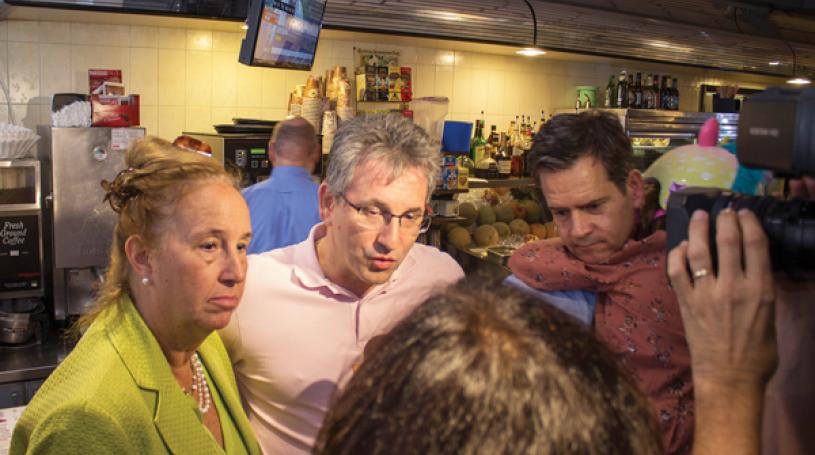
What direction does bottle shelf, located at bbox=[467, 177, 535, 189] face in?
toward the camera

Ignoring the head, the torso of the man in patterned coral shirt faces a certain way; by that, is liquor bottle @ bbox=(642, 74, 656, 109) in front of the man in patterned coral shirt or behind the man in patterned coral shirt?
behind

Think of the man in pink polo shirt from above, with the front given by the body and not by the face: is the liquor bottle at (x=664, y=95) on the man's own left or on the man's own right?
on the man's own left

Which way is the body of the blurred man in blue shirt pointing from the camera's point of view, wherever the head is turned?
away from the camera

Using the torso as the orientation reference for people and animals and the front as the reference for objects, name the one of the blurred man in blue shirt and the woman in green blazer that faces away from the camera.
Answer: the blurred man in blue shirt

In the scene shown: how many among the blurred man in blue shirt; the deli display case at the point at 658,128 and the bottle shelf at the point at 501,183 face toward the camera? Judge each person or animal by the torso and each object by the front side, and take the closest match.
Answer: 2

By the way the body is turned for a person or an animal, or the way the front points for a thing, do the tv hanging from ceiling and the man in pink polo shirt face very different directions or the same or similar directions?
same or similar directions

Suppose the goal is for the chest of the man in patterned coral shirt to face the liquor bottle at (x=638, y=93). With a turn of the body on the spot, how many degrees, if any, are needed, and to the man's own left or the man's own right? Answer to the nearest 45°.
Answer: approximately 135° to the man's own right

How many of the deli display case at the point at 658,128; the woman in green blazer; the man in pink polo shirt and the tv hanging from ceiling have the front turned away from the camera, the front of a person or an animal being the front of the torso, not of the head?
0

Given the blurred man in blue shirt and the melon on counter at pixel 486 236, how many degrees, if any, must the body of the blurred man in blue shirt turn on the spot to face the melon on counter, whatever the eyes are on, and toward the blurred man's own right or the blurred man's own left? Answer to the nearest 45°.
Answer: approximately 45° to the blurred man's own right

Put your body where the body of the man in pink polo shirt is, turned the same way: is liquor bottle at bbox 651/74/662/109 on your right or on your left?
on your left

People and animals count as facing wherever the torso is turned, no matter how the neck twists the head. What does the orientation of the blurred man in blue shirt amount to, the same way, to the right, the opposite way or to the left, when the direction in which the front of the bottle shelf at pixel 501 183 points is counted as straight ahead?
the opposite way

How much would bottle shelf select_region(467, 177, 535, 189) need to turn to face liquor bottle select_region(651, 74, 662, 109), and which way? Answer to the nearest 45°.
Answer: approximately 135° to its left

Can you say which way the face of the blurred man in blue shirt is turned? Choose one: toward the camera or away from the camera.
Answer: away from the camera

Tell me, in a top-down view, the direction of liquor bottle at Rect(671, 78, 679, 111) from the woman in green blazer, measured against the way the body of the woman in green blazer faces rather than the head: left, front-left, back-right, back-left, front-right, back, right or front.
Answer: left

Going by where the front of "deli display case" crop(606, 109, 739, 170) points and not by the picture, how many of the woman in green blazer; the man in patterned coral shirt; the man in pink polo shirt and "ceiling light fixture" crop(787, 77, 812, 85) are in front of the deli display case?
3

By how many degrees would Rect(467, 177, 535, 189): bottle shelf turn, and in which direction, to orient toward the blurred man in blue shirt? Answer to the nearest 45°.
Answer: approximately 45° to its right

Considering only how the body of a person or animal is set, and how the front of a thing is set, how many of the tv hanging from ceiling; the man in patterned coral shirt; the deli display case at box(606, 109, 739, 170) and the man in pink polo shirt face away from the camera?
0
